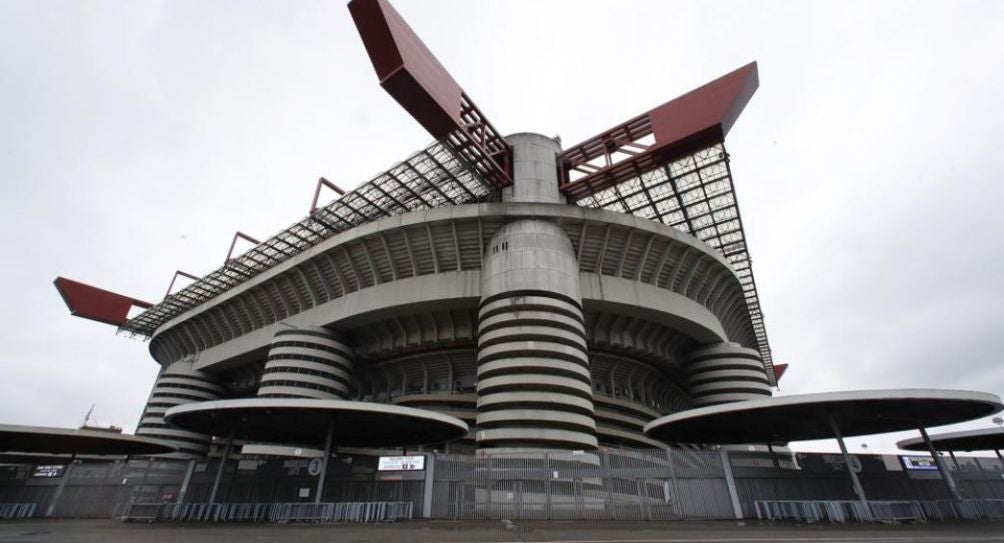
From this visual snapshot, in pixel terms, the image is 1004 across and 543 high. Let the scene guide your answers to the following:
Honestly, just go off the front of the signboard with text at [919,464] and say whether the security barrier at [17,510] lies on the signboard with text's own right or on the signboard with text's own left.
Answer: on the signboard with text's own right

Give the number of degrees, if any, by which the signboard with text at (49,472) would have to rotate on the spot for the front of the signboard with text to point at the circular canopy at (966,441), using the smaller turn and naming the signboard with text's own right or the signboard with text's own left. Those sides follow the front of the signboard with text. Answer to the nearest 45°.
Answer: approximately 45° to the signboard with text's own left

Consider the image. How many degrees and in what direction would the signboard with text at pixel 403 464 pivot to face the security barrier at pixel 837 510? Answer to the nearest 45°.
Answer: approximately 90° to its left

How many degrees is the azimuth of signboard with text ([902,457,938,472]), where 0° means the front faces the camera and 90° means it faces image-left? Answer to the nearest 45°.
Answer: approximately 0°

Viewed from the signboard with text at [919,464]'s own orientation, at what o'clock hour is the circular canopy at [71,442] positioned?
The circular canopy is roughly at 2 o'clock from the signboard with text.

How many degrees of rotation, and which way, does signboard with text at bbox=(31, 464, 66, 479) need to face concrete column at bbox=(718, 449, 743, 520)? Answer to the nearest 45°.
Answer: approximately 45° to its left

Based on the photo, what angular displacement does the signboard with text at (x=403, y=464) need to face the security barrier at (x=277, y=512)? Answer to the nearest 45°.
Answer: approximately 90° to its right

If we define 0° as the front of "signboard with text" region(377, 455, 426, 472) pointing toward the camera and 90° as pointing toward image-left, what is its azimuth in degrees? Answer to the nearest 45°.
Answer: approximately 0°

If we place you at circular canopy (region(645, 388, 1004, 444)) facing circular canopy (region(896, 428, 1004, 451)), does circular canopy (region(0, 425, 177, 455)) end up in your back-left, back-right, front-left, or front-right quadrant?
back-left
